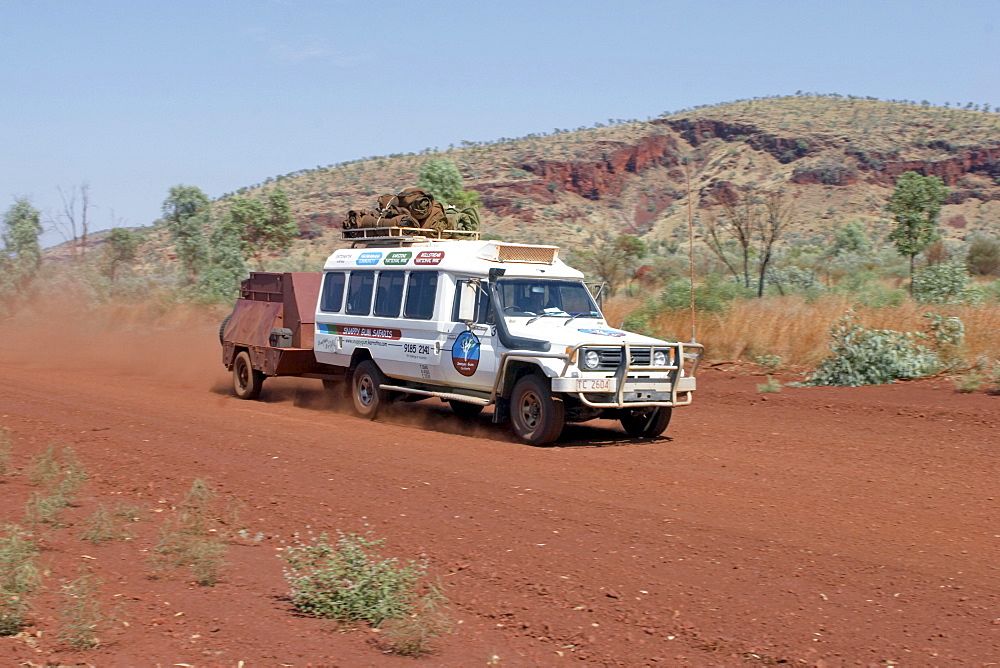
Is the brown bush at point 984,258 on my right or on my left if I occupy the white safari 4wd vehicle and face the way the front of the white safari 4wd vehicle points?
on my left

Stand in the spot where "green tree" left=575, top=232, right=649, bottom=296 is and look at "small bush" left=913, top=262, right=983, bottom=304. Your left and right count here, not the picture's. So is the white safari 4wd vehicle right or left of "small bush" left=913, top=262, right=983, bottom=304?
right

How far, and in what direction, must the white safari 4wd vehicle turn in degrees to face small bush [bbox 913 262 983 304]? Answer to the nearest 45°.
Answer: approximately 90° to its left

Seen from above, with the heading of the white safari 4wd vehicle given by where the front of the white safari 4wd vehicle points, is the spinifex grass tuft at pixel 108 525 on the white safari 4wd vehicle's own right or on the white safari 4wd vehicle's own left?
on the white safari 4wd vehicle's own right

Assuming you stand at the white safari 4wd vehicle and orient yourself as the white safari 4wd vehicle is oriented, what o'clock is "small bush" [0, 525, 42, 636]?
The small bush is roughly at 2 o'clock from the white safari 4wd vehicle.

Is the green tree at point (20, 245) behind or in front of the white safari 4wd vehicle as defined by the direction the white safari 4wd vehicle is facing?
behind

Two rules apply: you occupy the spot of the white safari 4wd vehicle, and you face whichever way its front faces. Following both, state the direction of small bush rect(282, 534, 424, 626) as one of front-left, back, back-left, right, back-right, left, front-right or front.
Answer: front-right

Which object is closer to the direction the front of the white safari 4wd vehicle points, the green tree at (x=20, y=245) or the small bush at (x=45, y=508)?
the small bush

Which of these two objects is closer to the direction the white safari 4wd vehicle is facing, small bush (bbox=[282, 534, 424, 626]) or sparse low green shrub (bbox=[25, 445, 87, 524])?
the small bush

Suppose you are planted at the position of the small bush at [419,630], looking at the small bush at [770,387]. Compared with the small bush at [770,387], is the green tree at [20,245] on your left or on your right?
left

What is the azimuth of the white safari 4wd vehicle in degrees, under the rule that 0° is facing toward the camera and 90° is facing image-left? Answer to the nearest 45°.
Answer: approximately 315°

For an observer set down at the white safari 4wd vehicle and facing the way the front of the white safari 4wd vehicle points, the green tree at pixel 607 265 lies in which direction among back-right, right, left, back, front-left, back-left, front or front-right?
back-left

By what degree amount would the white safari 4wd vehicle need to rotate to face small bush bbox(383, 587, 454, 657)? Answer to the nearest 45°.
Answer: approximately 45° to its right

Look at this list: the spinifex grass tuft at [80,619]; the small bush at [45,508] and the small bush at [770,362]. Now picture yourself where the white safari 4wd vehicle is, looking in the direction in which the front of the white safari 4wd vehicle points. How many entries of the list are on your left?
1

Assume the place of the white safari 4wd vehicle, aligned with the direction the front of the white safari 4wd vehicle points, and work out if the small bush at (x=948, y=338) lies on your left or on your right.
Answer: on your left

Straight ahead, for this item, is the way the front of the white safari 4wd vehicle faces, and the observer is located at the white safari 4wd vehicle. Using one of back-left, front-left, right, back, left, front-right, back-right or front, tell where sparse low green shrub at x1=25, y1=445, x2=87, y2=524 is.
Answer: right

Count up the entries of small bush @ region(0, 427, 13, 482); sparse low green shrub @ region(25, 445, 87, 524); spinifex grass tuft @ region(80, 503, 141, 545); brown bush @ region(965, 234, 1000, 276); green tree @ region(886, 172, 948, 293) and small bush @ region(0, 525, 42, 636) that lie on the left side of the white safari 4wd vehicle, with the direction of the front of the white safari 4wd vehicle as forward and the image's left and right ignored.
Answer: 2
